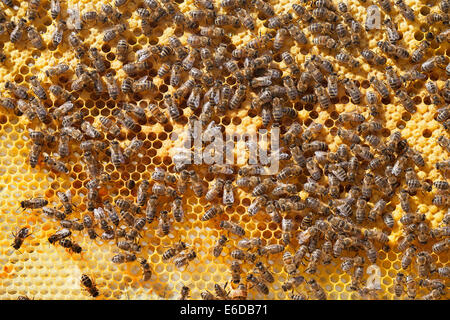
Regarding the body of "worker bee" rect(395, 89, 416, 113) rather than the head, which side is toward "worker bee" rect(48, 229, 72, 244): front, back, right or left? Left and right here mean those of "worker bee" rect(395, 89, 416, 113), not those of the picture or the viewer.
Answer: left

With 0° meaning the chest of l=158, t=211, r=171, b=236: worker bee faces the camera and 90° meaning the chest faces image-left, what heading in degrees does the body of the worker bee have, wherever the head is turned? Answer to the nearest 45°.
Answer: approximately 180°

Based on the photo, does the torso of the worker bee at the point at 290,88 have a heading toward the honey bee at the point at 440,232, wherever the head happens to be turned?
no

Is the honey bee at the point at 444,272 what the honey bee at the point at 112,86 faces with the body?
no

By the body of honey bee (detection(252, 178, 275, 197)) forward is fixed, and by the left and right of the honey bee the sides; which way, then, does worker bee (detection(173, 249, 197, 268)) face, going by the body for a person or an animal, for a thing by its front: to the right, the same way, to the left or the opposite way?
the same way

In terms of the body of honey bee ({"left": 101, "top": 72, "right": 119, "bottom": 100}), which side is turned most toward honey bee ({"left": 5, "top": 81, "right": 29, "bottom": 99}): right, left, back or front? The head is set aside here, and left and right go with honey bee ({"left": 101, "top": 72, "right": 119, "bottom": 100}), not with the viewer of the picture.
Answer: left

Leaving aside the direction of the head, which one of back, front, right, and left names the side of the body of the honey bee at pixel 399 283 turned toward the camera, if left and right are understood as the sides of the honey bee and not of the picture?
back

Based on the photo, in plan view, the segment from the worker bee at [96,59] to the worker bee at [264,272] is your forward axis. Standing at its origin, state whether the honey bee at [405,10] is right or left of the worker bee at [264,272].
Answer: left

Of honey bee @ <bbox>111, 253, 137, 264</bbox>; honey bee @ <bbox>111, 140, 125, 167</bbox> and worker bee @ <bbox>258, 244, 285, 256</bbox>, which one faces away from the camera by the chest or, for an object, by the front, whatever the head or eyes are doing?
honey bee @ <bbox>111, 140, 125, 167</bbox>
